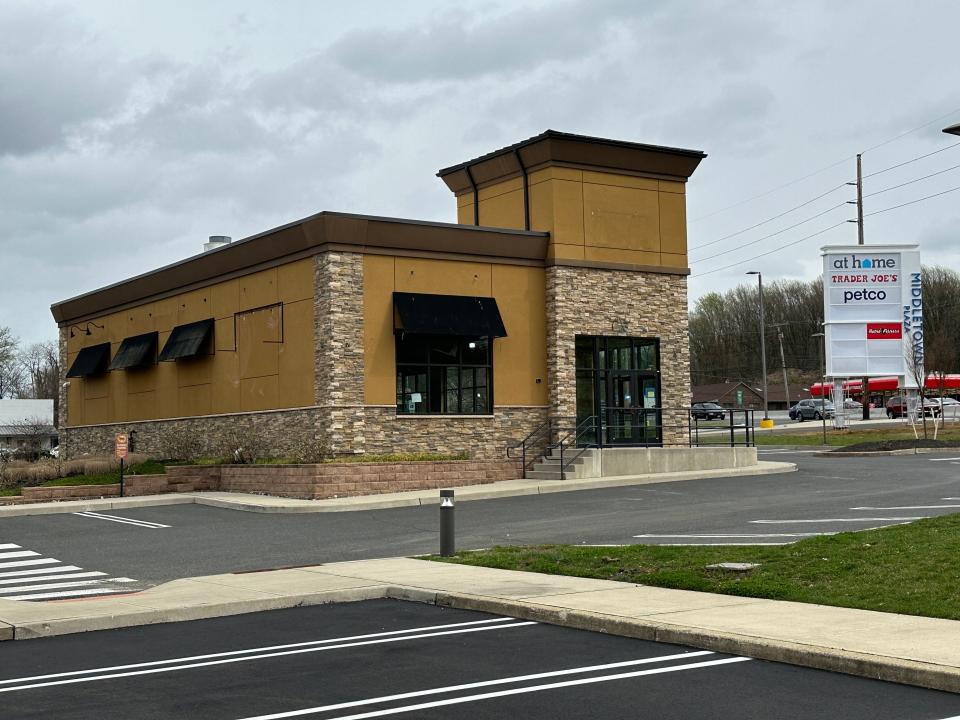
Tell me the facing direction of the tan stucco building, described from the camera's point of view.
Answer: facing the viewer and to the right of the viewer
